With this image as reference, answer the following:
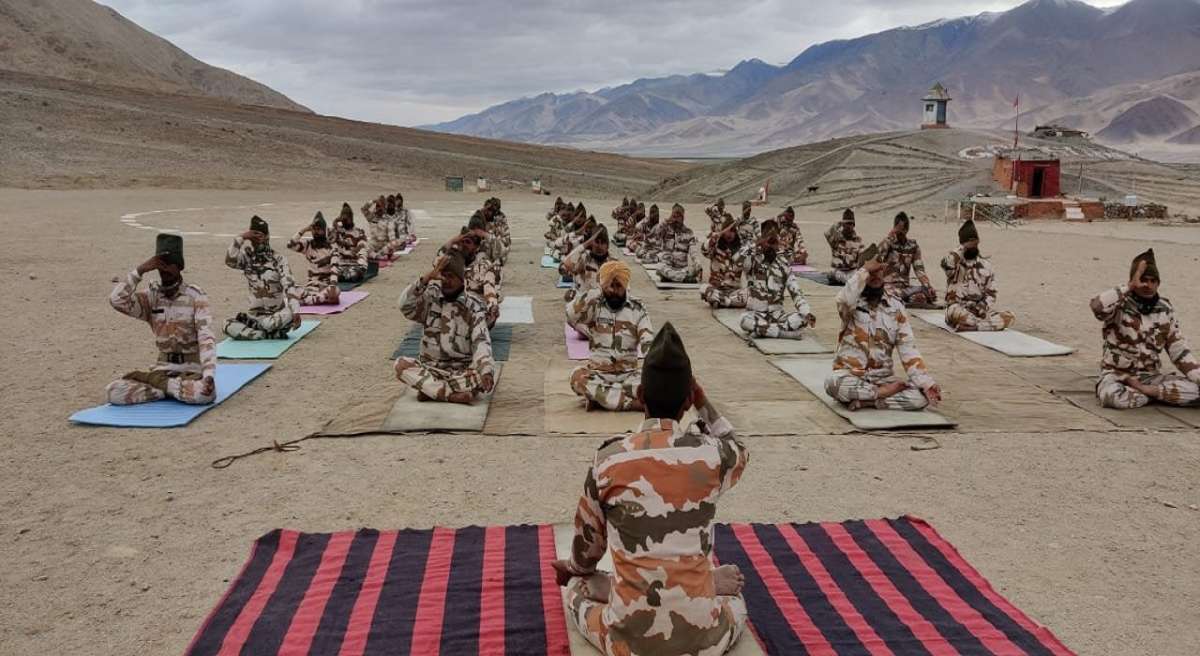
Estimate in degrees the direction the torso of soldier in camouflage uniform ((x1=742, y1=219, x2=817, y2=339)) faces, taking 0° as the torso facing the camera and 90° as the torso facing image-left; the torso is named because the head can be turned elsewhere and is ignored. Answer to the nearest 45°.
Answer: approximately 0°

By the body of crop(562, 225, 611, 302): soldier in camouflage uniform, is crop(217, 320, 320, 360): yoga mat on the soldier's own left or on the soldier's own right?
on the soldier's own right

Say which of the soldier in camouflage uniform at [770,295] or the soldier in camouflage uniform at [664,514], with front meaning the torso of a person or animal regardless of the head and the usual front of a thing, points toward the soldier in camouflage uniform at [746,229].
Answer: the soldier in camouflage uniform at [664,514]

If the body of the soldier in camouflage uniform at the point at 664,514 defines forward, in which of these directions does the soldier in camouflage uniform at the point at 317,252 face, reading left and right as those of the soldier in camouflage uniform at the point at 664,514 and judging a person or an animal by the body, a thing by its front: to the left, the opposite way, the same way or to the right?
the opposite way

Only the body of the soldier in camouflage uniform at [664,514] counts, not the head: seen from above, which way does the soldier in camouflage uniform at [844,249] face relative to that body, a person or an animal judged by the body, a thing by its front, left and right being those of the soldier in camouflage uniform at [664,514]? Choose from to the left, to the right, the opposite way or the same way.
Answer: the opposite way

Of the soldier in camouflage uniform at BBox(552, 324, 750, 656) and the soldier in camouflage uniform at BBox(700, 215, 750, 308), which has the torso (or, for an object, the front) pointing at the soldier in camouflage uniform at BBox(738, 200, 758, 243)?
the soldier in camouflage uniform at BBox(552, 324, 750, 656)

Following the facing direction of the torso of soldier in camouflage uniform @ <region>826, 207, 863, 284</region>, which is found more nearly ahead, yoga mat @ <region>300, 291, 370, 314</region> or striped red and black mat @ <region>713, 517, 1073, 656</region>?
the striped red and black mat

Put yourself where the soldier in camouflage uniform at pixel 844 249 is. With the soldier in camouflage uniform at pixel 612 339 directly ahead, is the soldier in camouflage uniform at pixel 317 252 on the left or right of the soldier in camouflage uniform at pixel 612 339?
right

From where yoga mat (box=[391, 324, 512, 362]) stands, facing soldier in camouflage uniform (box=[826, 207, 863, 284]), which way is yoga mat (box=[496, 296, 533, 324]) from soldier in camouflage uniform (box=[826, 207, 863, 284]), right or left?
left

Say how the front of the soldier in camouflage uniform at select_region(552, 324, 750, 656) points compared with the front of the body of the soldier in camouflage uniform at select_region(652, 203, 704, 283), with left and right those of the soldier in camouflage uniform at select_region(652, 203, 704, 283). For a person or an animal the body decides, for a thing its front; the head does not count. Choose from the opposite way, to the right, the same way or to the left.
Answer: the opposite way

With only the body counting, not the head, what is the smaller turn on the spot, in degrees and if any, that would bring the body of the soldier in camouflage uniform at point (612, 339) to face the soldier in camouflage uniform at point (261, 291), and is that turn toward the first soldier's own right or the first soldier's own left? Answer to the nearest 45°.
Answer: approximately 135° to the first soldier's own right
